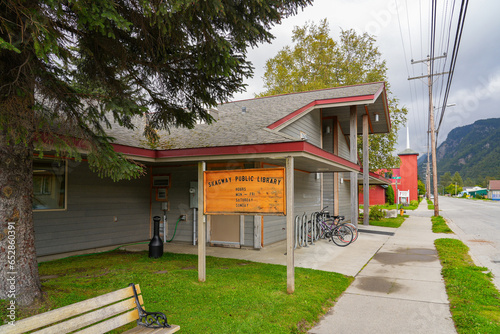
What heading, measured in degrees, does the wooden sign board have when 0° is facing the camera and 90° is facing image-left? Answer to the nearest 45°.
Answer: approximately 0°

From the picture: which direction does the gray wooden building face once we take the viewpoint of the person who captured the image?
facing the viewer and to the right of the viewer

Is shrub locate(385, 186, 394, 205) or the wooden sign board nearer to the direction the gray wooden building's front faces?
the wooden sign board

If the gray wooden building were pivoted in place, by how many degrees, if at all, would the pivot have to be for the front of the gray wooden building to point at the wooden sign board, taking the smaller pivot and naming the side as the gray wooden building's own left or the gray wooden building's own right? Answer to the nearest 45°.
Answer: approximately 45° to the gray wooden building's own right

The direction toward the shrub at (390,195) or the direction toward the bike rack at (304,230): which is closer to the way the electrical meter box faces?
the bike rack

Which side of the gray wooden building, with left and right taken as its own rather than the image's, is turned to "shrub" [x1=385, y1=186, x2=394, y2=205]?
left

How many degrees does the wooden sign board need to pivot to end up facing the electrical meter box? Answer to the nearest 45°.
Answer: approximately 180°
